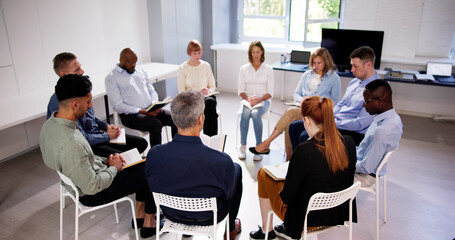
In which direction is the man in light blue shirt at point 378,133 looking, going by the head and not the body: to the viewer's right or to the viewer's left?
to the viewer's left

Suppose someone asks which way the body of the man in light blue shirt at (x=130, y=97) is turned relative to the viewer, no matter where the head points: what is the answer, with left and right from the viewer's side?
facing the viewer and to the right of the viewer

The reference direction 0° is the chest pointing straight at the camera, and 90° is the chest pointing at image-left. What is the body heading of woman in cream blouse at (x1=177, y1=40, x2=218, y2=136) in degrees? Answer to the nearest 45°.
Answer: approximately 0°

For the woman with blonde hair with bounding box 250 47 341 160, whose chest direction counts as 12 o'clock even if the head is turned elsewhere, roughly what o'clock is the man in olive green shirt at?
The man in olive green shirt is roughly at 12 o'clock from the woman with blonde hair.

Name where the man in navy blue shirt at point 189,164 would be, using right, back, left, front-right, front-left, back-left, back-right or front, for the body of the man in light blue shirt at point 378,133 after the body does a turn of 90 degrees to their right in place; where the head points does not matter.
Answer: back-left

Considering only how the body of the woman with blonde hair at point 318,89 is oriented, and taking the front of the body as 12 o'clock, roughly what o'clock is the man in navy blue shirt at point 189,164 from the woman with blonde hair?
The man in navy blue shirt is roughly at 11 o'clock from the woman with blonde hair.

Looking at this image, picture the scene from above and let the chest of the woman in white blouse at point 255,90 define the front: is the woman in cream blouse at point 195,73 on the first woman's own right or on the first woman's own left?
on the first woman's own right

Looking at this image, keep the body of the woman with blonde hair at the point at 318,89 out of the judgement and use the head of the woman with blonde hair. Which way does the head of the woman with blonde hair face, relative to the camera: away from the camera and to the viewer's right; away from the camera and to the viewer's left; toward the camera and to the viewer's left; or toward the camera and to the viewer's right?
toward the camera and to the viewer's left

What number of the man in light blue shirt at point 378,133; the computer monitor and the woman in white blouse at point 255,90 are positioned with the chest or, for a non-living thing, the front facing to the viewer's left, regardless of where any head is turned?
1

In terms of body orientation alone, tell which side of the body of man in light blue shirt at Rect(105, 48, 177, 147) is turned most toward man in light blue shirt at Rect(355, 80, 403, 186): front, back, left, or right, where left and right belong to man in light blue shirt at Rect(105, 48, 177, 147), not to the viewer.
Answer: front

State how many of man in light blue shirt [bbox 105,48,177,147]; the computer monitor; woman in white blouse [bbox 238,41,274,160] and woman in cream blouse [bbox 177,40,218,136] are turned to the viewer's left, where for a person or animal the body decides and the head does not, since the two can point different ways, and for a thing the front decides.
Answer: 0

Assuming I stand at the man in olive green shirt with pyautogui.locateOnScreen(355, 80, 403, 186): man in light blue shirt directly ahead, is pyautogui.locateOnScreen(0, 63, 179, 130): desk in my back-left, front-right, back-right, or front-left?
back-left

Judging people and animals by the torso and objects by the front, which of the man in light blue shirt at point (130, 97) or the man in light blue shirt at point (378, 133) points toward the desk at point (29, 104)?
the man in light blue shirt at point (378, 133)

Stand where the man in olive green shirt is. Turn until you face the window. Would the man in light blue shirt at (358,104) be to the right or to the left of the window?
right

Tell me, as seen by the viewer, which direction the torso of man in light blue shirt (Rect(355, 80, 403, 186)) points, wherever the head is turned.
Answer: to the viewer's left

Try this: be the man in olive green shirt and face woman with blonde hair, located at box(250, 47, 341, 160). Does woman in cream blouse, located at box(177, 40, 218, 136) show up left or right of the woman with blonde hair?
left

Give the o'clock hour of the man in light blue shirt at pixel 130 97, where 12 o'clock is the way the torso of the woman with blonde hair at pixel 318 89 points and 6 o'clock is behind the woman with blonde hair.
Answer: The man in light blue shirt is roughly at 1 o'clock from the woman with blonde hair.

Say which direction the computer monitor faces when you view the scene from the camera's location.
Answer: facing the viewer
